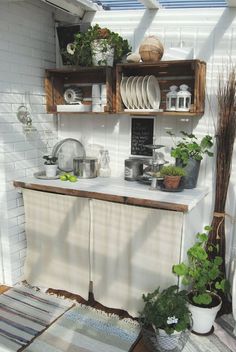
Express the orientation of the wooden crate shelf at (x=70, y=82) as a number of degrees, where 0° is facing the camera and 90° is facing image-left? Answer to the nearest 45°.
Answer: approximately 0°

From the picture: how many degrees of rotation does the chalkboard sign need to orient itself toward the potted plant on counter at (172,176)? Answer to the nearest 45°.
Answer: approximately 45° to its left

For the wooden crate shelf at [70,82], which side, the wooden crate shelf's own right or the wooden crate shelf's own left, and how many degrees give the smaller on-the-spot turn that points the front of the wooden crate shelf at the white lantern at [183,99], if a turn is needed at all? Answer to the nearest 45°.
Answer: approximately 45° to the wooden crate shelf's own left
